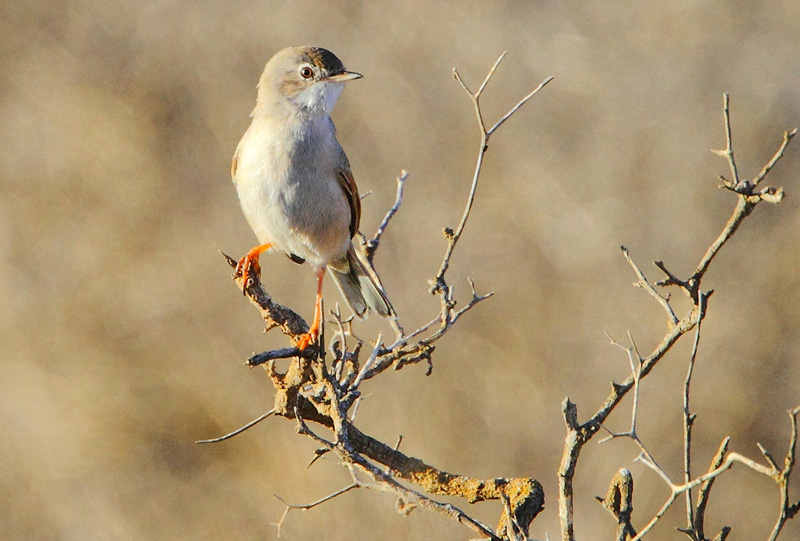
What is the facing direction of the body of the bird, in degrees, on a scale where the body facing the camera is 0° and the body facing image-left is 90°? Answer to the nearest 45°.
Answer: approximately 0°
